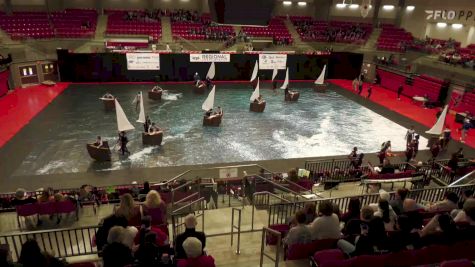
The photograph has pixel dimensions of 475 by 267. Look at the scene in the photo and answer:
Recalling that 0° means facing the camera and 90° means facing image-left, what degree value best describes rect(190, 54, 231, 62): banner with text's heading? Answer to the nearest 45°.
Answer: approximately 0°

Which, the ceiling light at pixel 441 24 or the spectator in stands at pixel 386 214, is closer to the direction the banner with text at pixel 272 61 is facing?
the spectator in stands

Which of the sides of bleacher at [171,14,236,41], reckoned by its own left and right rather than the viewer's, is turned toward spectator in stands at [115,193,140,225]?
front

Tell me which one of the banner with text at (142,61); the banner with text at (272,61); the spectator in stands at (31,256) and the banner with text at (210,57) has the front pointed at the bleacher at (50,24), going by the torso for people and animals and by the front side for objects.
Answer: the spectator in stands

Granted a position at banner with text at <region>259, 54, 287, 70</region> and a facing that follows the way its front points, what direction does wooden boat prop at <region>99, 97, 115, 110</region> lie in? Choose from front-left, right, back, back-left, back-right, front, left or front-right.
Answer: front-right

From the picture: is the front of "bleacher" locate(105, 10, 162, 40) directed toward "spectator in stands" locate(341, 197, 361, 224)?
yes

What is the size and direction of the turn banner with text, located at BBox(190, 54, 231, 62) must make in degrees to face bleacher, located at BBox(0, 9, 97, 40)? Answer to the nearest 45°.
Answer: approximately 90° to its right

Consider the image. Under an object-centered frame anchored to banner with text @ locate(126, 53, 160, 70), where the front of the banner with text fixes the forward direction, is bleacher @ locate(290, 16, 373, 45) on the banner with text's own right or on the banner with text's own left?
on the banner with text's own left

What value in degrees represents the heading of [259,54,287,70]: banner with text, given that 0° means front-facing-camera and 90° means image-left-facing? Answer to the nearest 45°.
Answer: approximately 0°

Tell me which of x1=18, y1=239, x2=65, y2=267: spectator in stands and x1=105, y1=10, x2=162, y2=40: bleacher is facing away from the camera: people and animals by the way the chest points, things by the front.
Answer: the spectator in stands

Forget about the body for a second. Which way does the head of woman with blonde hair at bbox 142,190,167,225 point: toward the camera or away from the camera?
away from the camera

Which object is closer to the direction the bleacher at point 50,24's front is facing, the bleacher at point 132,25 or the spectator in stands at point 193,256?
the spectator in stands

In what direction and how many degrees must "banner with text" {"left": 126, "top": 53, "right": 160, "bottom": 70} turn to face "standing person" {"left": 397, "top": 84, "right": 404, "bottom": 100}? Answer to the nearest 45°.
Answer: approximately 90° to its left

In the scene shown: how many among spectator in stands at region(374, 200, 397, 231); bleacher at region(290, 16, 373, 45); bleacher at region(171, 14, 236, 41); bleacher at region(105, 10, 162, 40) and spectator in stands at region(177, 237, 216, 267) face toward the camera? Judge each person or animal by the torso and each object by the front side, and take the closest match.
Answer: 3

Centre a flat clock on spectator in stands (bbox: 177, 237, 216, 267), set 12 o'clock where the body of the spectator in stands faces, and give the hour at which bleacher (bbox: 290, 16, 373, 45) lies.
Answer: The bleacher is roughly at 1 o'clock from the spectator in stands.
